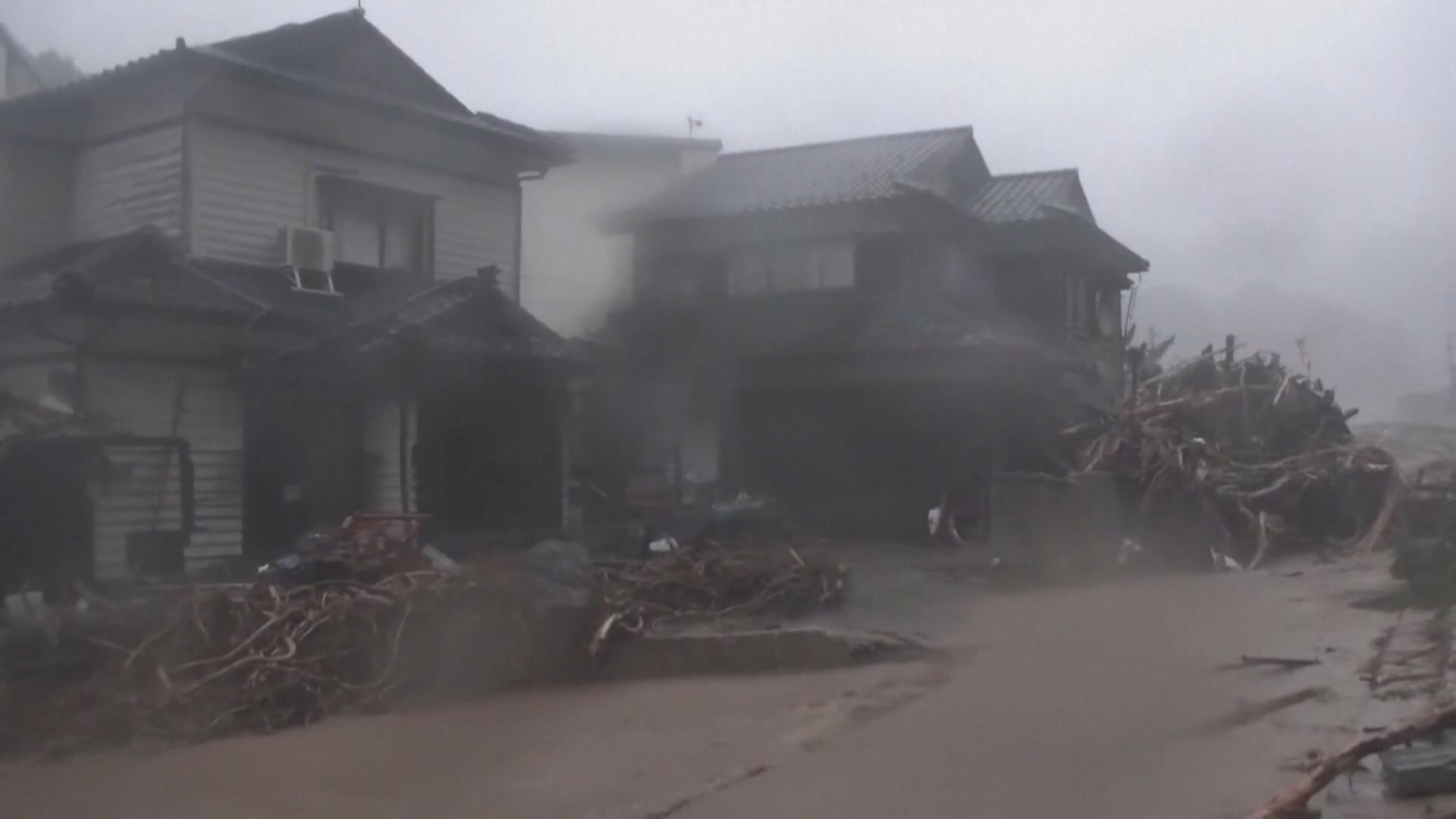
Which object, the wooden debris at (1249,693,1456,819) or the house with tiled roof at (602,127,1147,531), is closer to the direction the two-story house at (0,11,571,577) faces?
the wooden debris

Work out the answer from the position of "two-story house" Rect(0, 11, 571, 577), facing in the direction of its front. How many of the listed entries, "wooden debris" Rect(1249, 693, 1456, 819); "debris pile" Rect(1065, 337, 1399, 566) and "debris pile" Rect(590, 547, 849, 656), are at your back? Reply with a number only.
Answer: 0

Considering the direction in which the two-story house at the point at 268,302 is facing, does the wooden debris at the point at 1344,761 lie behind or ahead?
ahead

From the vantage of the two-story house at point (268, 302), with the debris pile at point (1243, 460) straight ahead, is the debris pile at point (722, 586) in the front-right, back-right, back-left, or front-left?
front-right

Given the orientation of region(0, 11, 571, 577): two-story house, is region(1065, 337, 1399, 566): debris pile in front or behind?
in front

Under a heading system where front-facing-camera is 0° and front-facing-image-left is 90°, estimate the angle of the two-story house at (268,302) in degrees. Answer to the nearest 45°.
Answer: approximately 315°

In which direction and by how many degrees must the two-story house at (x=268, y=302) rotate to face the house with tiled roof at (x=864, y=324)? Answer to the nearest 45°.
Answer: approximately 45° to its left

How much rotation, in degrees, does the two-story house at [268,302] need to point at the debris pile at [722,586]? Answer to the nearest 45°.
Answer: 0° — it already faces it
